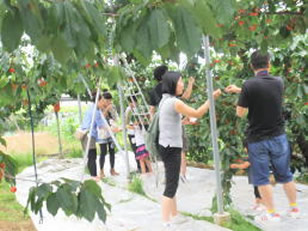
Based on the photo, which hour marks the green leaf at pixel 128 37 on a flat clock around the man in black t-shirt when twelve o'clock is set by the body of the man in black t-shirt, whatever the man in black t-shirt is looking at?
The green leaf is roughly at 8 o'clock from the man in black t-shirt.

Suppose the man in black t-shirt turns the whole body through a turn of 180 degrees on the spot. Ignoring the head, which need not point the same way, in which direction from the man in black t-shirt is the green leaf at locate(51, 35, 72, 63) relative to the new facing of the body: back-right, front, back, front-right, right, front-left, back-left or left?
front-right

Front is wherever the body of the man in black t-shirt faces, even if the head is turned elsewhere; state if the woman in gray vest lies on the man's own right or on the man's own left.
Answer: on the man's own left

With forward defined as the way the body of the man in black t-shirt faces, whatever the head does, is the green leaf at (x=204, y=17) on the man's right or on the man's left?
on the man's left

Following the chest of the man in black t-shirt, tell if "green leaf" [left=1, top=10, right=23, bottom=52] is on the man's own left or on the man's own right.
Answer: on the man's own left

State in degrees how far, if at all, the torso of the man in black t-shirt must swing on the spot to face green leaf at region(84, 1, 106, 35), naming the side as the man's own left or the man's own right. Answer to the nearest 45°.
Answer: approximately 135° to the man's own left

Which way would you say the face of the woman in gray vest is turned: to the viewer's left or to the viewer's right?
to the viewer's right

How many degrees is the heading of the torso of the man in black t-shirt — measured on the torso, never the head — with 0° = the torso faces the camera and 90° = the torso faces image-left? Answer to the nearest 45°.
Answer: approximately 135°
